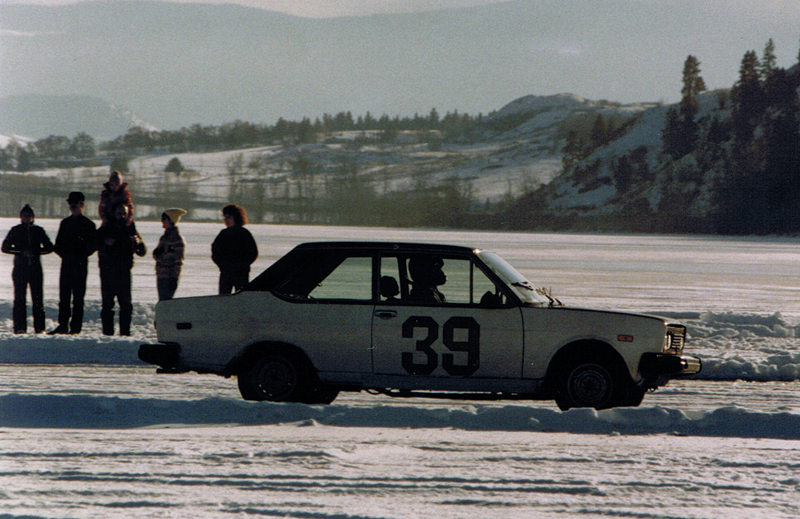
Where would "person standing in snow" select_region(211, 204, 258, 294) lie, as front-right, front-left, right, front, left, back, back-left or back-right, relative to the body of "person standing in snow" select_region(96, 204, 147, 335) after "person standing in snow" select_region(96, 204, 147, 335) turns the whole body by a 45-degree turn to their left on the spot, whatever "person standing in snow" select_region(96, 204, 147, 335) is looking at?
front

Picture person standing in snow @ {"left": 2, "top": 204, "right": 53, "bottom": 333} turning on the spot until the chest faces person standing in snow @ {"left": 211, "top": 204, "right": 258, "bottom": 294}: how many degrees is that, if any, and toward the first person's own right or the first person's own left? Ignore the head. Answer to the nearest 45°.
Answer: approximately 45° to the first person's own left

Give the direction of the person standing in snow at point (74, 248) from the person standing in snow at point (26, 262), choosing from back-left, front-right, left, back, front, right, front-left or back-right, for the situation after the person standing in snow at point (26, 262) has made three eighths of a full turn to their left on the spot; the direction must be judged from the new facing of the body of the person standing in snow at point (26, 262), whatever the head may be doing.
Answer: right

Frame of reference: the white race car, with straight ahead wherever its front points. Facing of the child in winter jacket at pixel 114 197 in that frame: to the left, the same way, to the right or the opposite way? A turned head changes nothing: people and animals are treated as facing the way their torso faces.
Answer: to the right

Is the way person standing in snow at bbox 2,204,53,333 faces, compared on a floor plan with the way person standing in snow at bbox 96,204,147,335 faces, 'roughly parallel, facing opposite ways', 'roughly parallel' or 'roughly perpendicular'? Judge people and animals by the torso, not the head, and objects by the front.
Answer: roughly parallel

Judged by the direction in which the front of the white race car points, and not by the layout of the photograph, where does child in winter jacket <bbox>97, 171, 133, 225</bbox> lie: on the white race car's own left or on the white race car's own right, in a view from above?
on the white race car's own left

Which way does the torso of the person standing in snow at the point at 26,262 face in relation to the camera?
toward the camera

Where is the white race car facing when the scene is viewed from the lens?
facing to the right of the viewer

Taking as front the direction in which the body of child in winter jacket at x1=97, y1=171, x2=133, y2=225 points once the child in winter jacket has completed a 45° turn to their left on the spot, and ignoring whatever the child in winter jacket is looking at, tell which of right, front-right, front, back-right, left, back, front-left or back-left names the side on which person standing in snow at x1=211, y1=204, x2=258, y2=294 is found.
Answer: front

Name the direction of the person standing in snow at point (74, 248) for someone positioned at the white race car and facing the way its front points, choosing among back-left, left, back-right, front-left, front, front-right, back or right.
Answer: back-left

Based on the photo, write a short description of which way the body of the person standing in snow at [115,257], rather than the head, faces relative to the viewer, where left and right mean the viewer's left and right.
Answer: facing the viewer

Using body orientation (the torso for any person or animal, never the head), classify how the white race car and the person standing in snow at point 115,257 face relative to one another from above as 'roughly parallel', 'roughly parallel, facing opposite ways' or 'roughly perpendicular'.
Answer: roughly perpendicular
